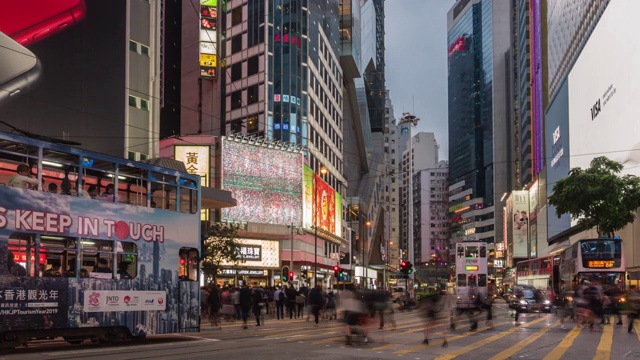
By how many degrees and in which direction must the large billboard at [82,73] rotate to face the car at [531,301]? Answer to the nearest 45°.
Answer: approximately 45° to its left

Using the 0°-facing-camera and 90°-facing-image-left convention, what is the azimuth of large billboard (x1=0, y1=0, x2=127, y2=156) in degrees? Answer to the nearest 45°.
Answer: approximately 315°

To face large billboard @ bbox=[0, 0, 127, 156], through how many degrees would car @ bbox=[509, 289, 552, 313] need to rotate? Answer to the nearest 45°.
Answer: approximately 90° to its right

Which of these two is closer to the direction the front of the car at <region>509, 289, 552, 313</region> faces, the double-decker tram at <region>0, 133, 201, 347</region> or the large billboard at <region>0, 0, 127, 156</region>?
the double-decker tram

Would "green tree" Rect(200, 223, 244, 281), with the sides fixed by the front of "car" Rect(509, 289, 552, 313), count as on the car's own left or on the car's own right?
on the car's own right

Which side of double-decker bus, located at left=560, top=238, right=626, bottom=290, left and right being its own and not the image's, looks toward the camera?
front
